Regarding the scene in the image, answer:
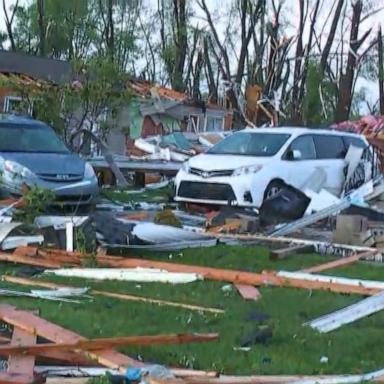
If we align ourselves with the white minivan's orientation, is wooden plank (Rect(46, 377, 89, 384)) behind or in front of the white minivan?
in front

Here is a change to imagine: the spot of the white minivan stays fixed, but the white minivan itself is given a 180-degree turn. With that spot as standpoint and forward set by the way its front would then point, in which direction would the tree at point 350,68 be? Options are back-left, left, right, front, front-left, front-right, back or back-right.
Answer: front-left

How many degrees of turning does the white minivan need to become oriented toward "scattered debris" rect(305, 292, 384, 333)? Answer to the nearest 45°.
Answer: approximately 45° to its left

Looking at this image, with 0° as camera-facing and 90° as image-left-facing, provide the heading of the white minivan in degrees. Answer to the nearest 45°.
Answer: approximately 45°

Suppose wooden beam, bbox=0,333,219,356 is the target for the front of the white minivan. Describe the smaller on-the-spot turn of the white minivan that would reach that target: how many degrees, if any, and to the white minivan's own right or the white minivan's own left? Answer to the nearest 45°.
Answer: approximately 45° to the white minivan's own left

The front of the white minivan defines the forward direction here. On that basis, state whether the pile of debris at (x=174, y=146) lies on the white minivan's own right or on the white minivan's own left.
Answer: on the white minivan's own right

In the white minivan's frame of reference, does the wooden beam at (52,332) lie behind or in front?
in front

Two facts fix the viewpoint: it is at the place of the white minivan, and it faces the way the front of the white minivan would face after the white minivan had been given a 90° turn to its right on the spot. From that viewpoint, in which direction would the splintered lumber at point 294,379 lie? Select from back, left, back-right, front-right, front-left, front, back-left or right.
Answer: back-left

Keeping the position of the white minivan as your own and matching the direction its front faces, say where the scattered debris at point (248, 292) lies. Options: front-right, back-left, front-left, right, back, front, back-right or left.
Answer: front-left

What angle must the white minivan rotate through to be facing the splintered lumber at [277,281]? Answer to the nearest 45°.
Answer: approximately 45° to its left

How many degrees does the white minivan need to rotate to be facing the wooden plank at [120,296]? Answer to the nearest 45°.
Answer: approximately 45° to its left

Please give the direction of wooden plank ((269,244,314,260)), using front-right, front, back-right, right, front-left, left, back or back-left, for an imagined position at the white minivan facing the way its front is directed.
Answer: front-left

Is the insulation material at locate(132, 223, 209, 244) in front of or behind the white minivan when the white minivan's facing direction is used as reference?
in front
